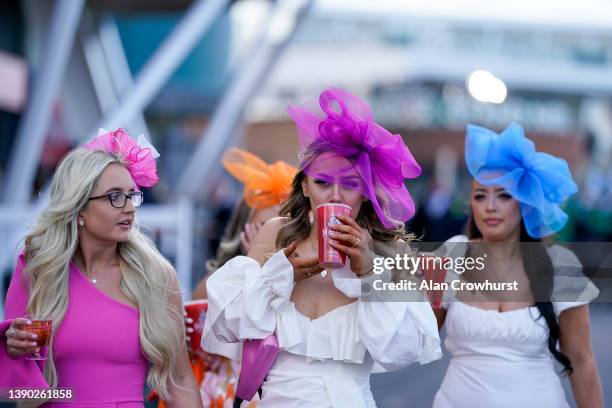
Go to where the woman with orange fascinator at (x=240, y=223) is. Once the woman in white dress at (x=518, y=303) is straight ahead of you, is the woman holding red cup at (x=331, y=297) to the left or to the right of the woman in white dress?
right

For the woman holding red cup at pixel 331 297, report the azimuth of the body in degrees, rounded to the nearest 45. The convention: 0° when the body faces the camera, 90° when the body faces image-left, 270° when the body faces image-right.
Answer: approximately 0°

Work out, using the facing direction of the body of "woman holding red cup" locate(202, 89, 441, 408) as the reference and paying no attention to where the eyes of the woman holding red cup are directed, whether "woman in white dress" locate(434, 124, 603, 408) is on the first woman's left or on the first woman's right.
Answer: on the first woman's left

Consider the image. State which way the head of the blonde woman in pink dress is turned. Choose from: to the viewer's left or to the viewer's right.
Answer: to the viewer's right

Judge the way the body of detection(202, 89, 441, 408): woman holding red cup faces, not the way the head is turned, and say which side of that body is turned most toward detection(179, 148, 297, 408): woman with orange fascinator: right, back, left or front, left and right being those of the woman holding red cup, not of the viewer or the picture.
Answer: back

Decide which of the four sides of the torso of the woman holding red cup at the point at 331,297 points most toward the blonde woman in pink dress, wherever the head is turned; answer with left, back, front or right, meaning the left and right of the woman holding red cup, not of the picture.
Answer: right
